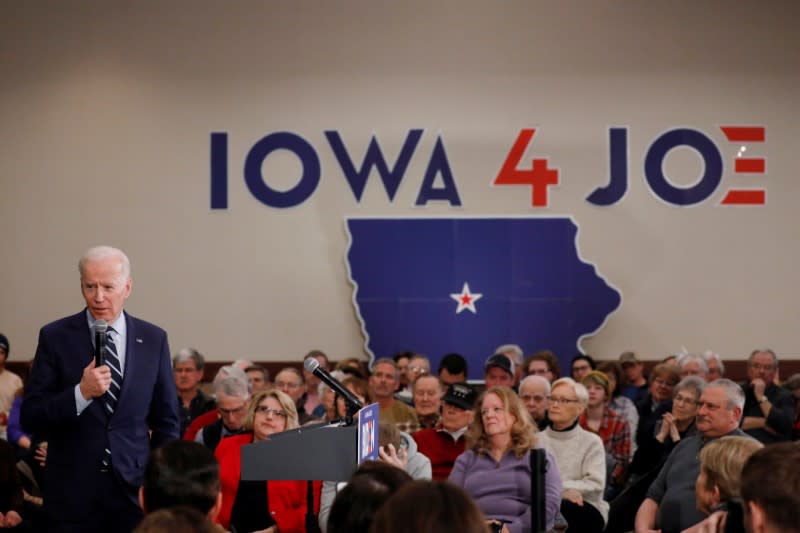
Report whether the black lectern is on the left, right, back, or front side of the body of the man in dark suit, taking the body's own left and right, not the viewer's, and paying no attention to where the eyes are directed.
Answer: left

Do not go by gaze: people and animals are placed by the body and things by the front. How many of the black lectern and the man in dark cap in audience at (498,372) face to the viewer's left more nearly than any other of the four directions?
0

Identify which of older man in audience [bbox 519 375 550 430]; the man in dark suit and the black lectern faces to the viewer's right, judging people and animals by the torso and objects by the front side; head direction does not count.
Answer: the black lectern

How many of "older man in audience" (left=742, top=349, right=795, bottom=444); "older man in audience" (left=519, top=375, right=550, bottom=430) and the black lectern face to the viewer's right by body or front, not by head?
1

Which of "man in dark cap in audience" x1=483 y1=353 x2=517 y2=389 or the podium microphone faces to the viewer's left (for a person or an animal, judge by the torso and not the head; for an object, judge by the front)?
the podium microphone

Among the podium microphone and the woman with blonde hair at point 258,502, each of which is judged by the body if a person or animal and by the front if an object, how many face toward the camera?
1

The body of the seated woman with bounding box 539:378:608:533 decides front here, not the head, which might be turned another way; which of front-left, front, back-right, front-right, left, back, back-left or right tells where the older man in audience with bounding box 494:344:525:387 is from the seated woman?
back-right

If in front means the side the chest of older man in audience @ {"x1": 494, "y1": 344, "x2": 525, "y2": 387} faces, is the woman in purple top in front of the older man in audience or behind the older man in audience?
in front

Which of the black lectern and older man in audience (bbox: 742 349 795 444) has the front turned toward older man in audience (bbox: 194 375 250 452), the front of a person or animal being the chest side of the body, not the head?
older man in audience (bbox: 742 349 795 444)

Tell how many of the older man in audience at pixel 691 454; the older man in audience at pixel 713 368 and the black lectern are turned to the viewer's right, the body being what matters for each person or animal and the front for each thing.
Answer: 1

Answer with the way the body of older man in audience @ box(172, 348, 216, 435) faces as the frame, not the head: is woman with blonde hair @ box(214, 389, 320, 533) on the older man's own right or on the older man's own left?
on the older man's own left

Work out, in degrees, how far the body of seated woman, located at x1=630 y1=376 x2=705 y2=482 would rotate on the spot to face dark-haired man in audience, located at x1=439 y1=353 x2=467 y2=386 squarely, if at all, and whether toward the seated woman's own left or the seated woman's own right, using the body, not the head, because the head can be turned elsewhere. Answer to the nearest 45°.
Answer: approximately 90° to the seated woman's own right

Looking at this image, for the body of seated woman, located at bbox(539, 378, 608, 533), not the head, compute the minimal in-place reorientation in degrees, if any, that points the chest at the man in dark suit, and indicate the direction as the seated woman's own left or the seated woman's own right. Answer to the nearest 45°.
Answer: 0° — they already face them
